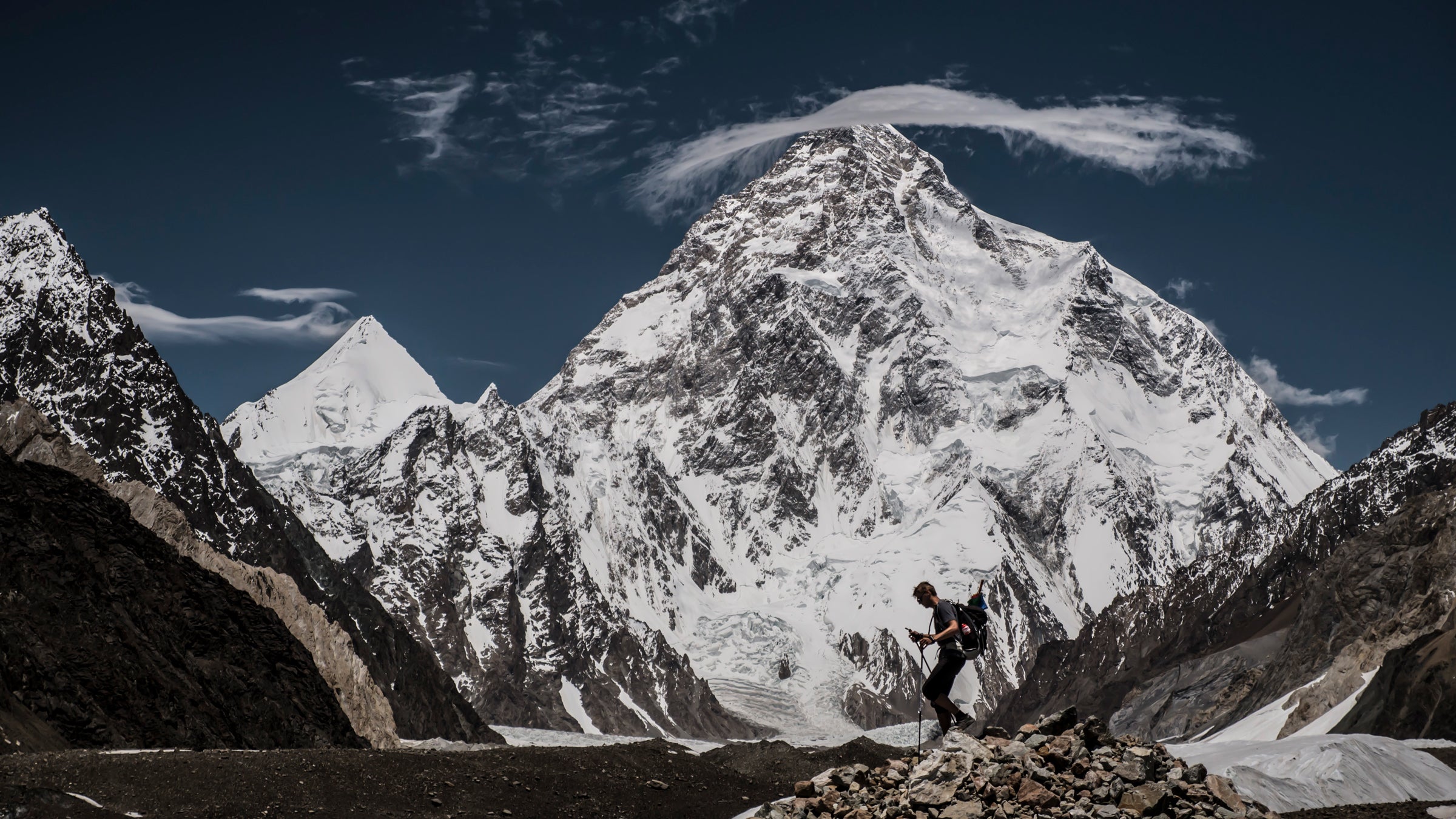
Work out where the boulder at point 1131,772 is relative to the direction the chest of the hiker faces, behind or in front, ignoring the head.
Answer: behind

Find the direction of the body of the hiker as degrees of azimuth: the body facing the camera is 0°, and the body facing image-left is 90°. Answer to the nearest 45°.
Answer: approximately 90°

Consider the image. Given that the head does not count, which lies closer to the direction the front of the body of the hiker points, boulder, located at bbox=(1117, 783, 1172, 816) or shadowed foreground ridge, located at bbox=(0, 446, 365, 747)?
the shadowed foreground ridge

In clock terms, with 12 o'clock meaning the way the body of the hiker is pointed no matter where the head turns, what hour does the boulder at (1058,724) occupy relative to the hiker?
The boulder is roughly at 5 o'clock from the hiker.

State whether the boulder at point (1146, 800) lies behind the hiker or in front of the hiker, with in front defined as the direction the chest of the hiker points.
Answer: behind

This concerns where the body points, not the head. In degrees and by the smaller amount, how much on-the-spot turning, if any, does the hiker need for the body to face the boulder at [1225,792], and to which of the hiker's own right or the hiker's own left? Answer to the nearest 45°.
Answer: approximately 180°

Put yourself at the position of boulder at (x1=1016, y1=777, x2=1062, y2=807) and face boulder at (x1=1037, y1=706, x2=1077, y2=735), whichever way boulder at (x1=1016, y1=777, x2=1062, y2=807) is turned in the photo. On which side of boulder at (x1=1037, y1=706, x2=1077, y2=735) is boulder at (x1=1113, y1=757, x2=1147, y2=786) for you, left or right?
right

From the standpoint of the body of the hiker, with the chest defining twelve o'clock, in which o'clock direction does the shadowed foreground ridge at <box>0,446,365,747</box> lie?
The shadowed foreground ridge is roughly at 1 o'clock from the hiker.

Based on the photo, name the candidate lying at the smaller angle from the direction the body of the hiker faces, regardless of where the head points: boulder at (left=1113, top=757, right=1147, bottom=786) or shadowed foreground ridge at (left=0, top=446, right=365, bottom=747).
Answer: the shadowed foreground ridge
